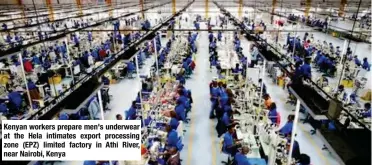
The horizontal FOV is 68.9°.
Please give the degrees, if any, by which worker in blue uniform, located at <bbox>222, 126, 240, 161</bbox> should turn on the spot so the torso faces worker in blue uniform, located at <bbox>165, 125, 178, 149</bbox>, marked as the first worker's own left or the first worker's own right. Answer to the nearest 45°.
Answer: approximately 180°

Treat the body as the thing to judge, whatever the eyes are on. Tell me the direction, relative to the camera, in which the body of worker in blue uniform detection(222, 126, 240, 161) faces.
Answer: to the viewer's right

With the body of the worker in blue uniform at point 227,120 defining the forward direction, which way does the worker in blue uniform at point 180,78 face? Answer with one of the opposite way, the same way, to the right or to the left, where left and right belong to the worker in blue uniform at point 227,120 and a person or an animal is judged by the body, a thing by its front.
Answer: the opposite way

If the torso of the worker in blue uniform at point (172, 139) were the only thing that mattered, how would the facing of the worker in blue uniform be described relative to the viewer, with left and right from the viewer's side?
facing to the left of the viewer

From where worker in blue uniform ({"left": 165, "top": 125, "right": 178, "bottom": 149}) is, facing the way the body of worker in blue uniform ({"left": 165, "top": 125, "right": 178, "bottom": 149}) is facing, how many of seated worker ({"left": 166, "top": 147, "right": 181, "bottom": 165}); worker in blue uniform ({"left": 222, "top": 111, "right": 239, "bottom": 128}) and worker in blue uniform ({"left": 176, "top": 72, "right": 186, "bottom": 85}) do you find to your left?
1

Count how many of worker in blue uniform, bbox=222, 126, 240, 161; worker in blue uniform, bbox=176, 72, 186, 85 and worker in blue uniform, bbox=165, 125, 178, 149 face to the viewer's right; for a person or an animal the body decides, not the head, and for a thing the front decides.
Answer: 1

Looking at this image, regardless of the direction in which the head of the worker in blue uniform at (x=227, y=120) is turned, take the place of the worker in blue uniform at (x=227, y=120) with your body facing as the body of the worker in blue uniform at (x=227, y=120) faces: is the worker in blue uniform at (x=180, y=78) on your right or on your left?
on your left

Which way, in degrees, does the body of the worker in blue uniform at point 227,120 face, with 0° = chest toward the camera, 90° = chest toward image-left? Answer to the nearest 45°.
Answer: approximately 270°

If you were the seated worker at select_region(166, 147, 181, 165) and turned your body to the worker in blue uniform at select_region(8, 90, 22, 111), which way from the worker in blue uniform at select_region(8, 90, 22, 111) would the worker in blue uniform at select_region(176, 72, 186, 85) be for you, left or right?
right

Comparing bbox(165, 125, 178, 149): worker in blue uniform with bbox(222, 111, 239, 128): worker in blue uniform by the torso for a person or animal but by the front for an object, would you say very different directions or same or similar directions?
very different directions

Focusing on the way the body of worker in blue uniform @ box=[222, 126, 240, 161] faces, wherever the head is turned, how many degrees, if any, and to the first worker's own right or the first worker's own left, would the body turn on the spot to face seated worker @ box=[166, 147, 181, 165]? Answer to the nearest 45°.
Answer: approximately 135° to the first worker's own right

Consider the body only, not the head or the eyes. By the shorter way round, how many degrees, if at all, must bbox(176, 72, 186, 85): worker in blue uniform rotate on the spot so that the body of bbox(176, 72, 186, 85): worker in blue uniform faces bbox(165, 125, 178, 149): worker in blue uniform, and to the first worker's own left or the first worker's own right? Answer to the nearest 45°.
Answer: approximately 90° to the first worker's own left
